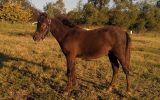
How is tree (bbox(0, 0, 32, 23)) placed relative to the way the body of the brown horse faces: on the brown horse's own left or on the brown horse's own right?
on the brown horse's own right

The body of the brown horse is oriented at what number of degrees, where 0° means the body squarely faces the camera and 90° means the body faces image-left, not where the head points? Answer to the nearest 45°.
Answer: approximately 90°
